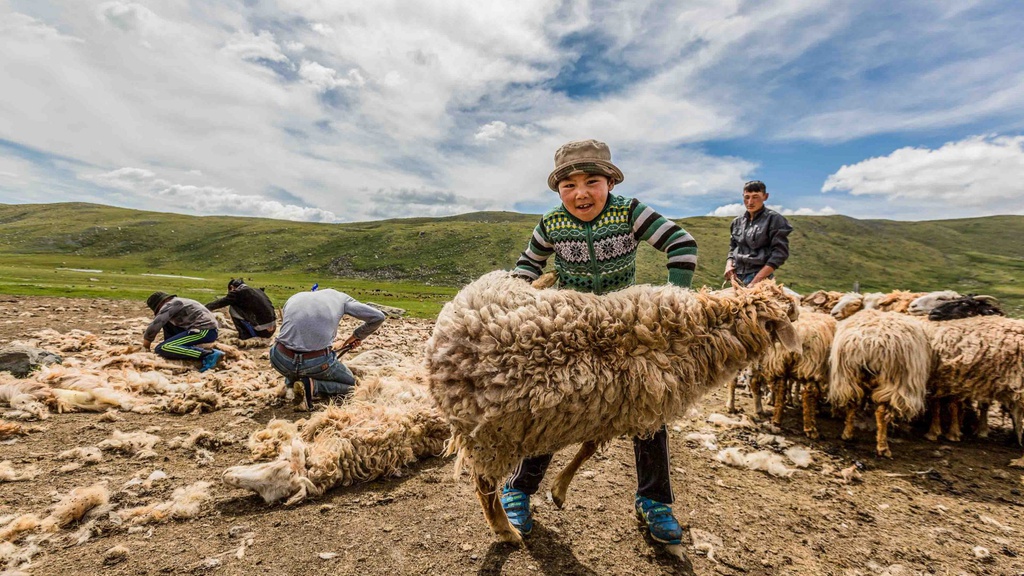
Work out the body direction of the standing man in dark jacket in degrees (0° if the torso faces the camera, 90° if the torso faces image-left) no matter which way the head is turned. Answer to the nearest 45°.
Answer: approximately 45°

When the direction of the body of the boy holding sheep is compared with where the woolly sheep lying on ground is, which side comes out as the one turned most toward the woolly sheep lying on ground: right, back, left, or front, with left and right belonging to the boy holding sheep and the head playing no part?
right

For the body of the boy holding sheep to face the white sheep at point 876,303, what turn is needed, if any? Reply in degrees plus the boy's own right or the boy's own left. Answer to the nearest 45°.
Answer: approximately 135° to the boy's own left

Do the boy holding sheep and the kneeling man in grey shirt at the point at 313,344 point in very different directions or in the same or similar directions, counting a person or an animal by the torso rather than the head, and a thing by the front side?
very different directions

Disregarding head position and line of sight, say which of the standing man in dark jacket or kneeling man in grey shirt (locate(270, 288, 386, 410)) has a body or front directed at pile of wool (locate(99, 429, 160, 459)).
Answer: the standing man in dark jacket

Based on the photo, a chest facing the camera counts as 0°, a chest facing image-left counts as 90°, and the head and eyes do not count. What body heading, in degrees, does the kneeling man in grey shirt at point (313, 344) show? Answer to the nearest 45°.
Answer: approximately 225°

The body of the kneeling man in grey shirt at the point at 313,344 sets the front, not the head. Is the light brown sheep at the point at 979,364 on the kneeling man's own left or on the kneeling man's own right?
on the kneeling man's own right

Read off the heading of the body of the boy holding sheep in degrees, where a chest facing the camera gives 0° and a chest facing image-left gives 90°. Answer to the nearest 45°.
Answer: approximately 0°

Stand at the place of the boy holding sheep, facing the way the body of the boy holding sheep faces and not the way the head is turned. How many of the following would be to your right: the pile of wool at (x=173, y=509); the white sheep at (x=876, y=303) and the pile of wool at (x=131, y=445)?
2

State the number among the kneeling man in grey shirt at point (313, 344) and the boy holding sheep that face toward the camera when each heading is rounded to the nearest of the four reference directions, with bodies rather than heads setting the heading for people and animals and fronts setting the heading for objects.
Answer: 1

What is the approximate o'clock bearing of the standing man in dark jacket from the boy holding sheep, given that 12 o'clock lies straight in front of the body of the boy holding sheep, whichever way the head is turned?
The standing man in dark jacket is roughly at 7 o'clock from the boy holding sheep.

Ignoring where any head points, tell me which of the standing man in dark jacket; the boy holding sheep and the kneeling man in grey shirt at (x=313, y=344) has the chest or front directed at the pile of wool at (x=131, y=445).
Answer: the standing man in dark jacket

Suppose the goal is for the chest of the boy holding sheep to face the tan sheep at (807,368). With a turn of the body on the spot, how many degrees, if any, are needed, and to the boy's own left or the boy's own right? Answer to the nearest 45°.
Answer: approximately 135° to the boy's own left
